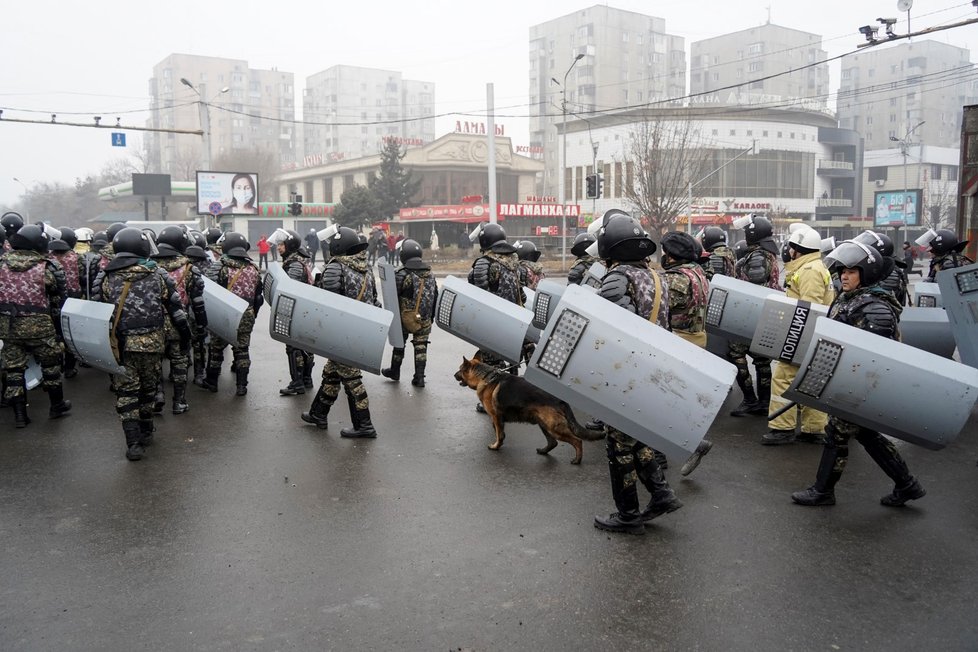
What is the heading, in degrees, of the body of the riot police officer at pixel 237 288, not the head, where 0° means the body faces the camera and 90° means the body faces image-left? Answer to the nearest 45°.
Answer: approximately 135°

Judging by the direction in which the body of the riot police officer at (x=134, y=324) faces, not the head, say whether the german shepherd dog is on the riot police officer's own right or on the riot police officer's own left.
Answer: on the riot police officer's own right

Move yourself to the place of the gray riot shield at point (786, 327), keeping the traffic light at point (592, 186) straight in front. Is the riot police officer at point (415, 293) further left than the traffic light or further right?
left

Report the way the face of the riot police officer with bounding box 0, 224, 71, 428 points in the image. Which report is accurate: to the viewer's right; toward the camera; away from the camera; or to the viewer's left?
away from the camera

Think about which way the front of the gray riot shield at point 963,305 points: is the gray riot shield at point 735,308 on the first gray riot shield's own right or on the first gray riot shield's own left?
on the first gray riot shield's own right

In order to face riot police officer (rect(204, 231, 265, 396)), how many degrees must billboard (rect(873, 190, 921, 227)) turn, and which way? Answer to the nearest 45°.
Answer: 0° — it already faces them

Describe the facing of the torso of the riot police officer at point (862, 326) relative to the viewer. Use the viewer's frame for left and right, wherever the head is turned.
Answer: facing to the left of the viewer

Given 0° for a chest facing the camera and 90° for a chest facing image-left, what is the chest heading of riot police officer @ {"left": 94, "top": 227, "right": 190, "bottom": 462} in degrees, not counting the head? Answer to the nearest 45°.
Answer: approximately 180°

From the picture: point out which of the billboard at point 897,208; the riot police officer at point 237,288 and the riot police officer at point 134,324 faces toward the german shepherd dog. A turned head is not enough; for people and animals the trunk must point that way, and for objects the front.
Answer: the billboard

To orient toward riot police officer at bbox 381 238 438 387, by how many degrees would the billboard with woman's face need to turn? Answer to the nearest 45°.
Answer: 0° — it already faces them
